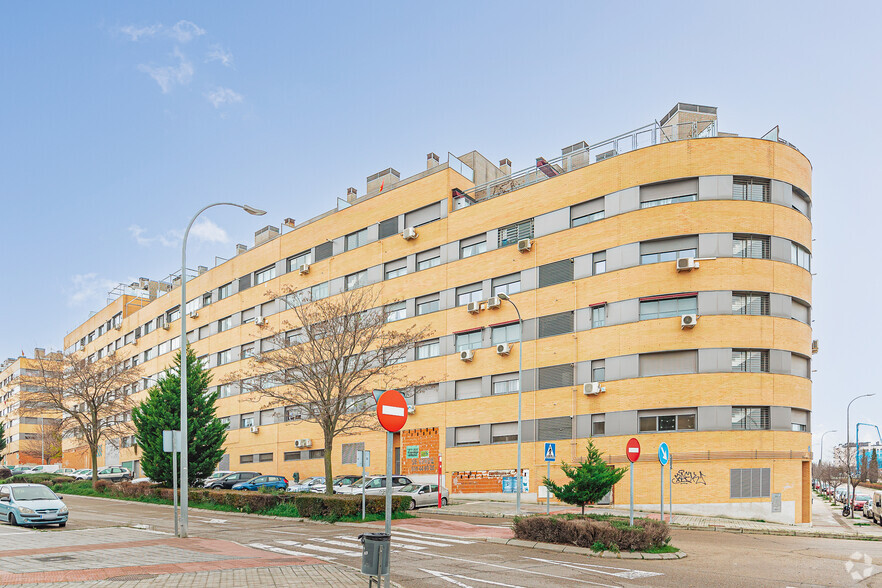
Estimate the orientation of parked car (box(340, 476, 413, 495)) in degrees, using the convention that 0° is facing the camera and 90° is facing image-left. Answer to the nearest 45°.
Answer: approximately 45°

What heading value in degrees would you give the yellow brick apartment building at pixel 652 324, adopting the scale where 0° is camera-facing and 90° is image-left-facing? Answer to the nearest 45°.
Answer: approximately 45°

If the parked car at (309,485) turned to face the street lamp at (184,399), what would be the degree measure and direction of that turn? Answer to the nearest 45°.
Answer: approximately 45° to its left

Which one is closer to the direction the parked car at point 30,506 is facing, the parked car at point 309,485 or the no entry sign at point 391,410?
the no entry sign

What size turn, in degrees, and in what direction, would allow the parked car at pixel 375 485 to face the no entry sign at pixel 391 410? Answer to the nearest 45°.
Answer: approximately 45° to its left

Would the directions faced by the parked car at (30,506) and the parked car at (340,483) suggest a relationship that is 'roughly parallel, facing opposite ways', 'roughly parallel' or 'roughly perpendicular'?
roughly perpendicular

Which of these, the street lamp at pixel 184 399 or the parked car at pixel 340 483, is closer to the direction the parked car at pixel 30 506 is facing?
the street lamp
